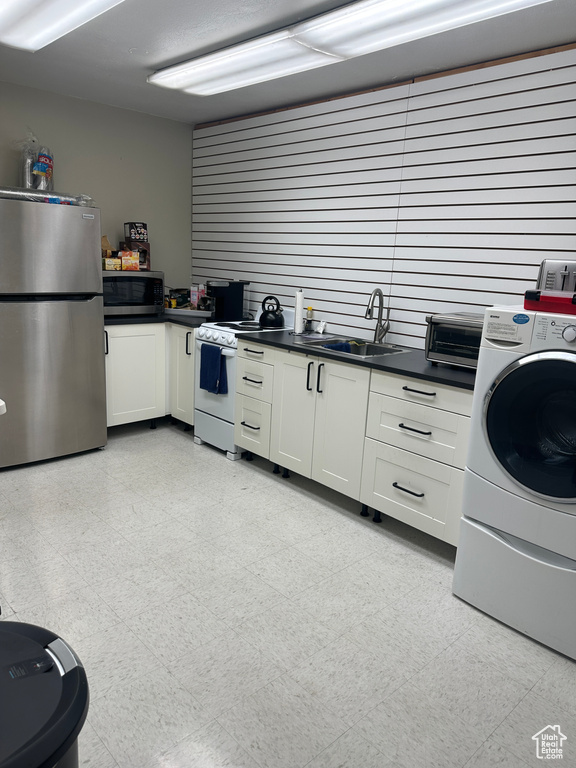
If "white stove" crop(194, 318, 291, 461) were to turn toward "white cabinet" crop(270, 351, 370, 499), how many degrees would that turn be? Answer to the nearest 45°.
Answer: approximately 90° to its left

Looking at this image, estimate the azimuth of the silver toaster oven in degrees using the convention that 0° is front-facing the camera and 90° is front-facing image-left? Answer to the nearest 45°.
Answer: approximately 45°

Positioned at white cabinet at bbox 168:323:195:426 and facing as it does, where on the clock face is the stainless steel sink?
The stainless steel sink is roughly at 9 o'clock from the white cabinet.

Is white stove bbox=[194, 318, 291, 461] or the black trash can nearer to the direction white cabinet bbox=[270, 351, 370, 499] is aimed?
the black trash can

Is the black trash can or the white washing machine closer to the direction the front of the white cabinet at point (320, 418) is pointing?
the black trash can

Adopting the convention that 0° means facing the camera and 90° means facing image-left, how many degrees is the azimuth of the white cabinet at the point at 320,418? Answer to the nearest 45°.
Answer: approximately 45°

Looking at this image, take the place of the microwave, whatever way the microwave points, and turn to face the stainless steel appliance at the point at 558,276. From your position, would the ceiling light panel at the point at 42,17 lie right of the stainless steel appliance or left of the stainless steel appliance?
right

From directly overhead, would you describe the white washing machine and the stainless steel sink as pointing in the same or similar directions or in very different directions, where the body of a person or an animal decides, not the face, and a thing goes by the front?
same or similar directions

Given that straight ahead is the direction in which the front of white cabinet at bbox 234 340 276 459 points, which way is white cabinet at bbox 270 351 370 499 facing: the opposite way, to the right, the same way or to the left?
the same way

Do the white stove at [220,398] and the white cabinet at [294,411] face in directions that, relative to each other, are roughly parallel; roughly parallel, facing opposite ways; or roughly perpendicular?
roughly parallel

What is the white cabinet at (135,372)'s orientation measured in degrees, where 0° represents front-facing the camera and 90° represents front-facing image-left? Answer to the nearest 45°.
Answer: approximately 315°

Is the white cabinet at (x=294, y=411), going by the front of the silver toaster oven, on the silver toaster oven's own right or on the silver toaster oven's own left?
on the silver toaster oven's own right

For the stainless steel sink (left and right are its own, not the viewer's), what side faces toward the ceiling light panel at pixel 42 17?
front

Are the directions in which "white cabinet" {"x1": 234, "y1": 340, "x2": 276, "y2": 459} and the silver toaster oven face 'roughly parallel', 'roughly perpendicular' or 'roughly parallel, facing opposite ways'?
roughly parallel

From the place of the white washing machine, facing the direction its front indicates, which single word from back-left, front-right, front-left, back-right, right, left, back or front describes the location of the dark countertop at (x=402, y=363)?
right

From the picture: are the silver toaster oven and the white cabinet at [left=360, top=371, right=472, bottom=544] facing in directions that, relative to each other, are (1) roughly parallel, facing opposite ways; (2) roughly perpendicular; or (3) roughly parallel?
roughly parallel

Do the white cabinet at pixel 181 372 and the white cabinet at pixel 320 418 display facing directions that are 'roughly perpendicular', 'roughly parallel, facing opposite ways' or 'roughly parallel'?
roughly parallel

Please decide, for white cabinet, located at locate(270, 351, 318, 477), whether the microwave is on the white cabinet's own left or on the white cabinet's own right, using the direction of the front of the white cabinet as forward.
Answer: on the white cabinet's own right
